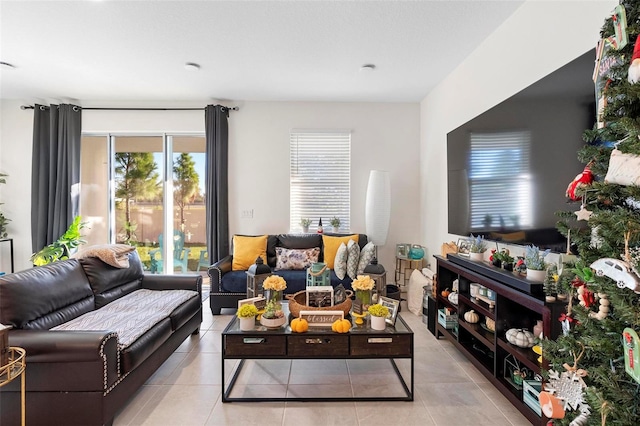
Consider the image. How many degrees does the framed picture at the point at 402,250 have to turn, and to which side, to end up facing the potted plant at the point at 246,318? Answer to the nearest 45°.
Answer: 0° — it already faces it

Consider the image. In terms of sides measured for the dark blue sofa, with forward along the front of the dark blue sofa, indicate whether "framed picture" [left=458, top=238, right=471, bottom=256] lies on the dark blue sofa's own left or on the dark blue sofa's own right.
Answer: on the dark blue sofa's own left

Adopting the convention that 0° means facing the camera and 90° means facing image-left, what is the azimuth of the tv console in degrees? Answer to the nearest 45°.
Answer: approximately 45°

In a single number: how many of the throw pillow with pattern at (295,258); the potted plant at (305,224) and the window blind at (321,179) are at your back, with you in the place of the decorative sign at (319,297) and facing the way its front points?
3

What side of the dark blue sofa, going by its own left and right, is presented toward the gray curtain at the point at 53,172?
right

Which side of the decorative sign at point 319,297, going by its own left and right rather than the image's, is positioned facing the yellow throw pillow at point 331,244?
back

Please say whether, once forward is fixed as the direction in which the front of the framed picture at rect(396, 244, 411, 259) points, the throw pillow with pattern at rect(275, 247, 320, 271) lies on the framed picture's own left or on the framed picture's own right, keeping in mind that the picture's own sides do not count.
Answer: on the framed picture's own right

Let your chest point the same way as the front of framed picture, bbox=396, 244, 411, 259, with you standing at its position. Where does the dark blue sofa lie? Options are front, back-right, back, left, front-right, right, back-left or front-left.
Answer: front-right

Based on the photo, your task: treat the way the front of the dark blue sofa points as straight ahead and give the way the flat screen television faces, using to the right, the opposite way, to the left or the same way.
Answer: to the right

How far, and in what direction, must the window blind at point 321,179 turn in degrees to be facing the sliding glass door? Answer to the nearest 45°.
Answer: approximately 90° to its right
